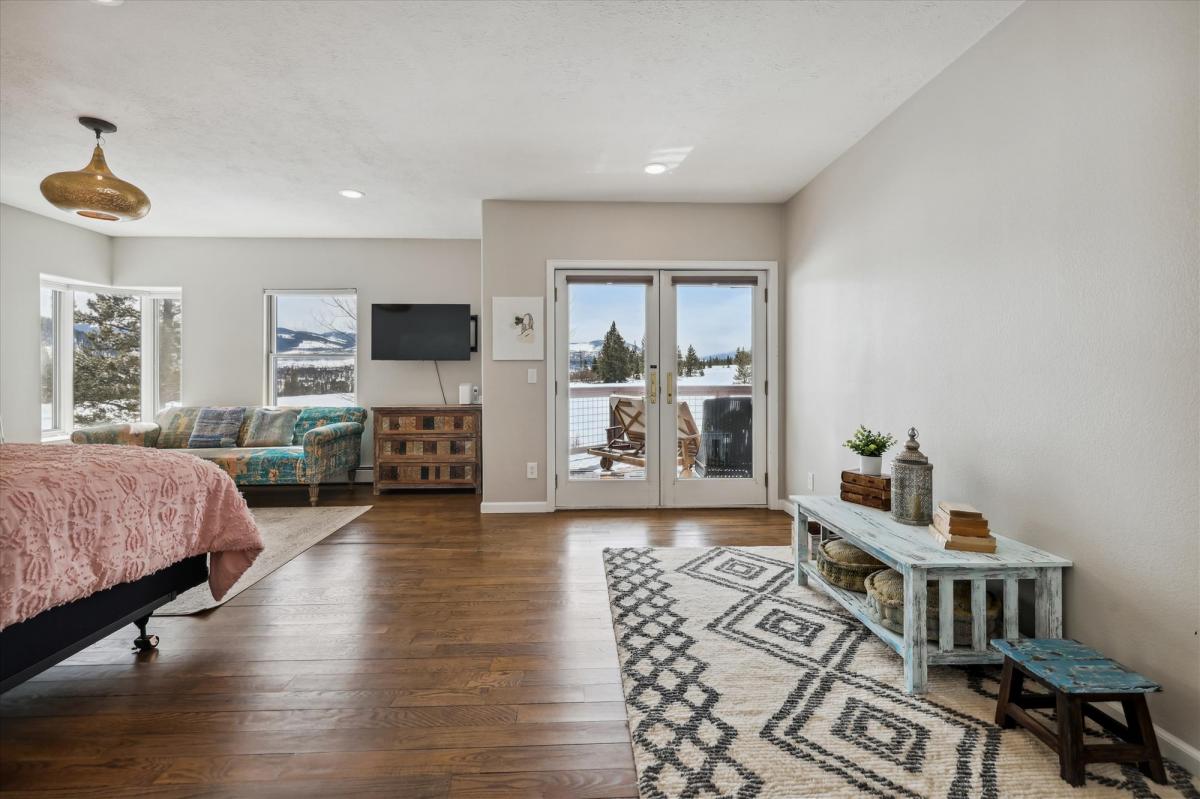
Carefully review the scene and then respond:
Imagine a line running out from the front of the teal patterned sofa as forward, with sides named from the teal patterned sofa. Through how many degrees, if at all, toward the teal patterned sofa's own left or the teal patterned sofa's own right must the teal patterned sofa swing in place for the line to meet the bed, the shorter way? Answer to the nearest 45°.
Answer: approximately 45° to the teal patterned sofa's own left

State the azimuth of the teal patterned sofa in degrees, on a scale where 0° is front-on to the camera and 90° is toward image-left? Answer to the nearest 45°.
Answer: approximately 45°

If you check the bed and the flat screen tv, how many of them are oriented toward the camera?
1

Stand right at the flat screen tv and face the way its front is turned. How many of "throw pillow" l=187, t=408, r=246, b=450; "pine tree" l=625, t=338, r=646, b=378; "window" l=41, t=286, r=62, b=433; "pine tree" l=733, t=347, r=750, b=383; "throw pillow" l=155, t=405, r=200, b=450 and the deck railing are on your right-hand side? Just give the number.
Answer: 3

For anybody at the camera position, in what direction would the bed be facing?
facing away from the viewer and to the right of the viewer

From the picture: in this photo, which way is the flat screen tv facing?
toward the camera

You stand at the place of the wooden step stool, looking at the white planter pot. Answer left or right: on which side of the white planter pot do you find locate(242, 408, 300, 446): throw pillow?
left

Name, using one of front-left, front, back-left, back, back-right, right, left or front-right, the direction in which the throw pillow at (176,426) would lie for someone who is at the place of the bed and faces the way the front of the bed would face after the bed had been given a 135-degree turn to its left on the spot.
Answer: right

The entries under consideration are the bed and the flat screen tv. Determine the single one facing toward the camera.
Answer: the flat screen tv

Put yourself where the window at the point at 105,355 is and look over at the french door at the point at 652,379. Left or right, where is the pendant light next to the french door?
right

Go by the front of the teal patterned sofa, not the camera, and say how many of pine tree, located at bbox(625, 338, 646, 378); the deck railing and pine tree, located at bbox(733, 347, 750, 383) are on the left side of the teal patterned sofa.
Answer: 3

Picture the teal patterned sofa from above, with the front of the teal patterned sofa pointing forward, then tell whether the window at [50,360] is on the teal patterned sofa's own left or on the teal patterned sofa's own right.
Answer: on the teal patterned sofa's own right

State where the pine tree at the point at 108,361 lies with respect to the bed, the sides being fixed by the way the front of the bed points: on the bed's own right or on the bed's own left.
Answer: on the bed's own left

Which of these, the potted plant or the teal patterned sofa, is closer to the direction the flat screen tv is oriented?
the potted plant

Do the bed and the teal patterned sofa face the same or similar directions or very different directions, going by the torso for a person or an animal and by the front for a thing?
very different directions
